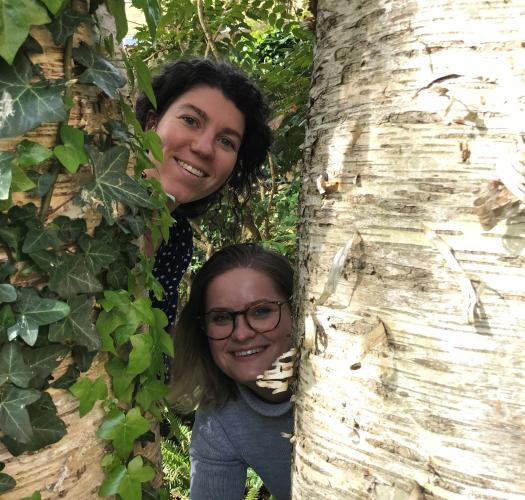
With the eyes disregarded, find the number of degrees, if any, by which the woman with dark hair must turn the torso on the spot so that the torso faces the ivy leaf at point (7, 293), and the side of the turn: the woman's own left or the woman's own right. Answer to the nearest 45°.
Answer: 0° — they already face it

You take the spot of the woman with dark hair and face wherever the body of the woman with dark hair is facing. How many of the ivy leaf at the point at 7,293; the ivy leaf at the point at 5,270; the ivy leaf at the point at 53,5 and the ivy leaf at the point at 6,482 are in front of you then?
4

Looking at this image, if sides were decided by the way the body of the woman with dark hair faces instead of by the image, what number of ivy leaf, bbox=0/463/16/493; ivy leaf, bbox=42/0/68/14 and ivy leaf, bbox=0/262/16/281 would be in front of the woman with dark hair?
3

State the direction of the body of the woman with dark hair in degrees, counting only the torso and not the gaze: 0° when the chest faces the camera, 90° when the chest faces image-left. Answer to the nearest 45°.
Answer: approximately 0°

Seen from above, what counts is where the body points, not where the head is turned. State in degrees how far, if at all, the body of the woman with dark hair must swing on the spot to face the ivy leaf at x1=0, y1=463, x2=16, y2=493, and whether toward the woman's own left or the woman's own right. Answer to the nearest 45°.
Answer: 0° — they already face it
